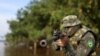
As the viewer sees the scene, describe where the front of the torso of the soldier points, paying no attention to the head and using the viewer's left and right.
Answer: facing the viewer and to the left of the viewer

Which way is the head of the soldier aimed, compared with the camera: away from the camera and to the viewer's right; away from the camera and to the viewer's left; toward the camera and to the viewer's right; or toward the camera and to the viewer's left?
toward the camera and to the viewer's left
